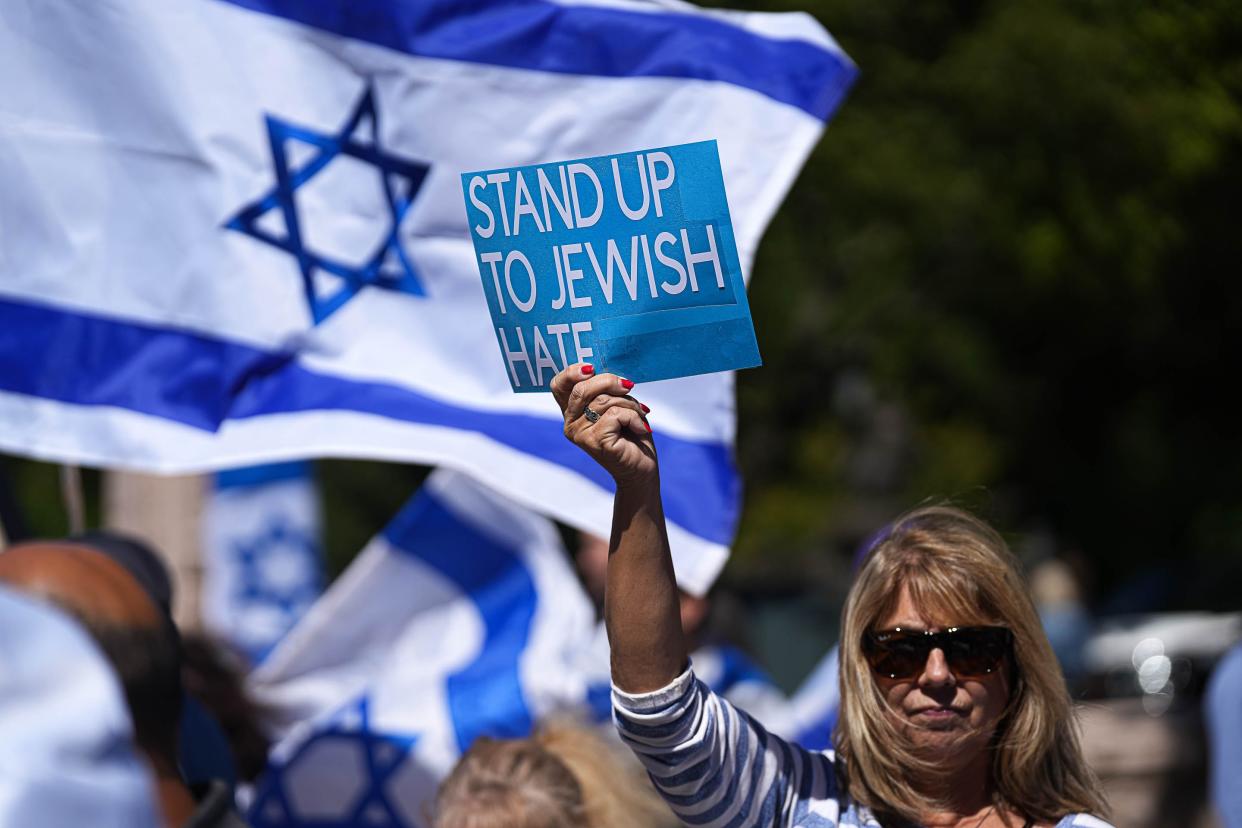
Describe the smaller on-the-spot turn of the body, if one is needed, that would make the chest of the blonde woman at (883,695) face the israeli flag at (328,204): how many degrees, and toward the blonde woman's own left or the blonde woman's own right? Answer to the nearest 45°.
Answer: approximately 135° to the blonde woman's own right

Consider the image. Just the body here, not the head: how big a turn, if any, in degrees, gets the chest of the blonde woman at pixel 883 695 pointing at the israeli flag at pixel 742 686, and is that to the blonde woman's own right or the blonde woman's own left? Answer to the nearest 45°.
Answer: approximately 180°

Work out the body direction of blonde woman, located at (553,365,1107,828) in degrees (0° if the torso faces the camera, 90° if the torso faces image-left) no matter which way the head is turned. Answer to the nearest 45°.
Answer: approximately 0°

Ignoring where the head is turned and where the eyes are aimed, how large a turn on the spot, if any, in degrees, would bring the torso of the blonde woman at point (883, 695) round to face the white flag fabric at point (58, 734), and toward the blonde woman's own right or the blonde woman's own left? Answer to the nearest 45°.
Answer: approximately 45° to the blonde woman's own right

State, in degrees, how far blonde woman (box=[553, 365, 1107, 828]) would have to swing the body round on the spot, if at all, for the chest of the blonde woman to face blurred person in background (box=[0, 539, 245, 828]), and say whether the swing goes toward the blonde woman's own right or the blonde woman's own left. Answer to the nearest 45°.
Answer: approximately 45° to the blonde woman's own right

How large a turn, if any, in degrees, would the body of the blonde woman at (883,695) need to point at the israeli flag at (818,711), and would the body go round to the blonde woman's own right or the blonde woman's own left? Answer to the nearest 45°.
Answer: approximately 180°

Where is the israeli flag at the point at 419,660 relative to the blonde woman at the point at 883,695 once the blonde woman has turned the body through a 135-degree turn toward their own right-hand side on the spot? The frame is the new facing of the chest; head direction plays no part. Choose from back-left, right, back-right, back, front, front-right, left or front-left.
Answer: front

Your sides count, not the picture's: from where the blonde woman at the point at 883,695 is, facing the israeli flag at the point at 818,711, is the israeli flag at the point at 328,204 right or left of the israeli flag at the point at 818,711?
left

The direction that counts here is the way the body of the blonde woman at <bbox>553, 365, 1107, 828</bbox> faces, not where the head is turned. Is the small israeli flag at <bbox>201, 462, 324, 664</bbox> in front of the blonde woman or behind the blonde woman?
behind

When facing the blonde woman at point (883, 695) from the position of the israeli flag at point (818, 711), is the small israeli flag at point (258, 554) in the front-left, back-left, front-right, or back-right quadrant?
back-right
